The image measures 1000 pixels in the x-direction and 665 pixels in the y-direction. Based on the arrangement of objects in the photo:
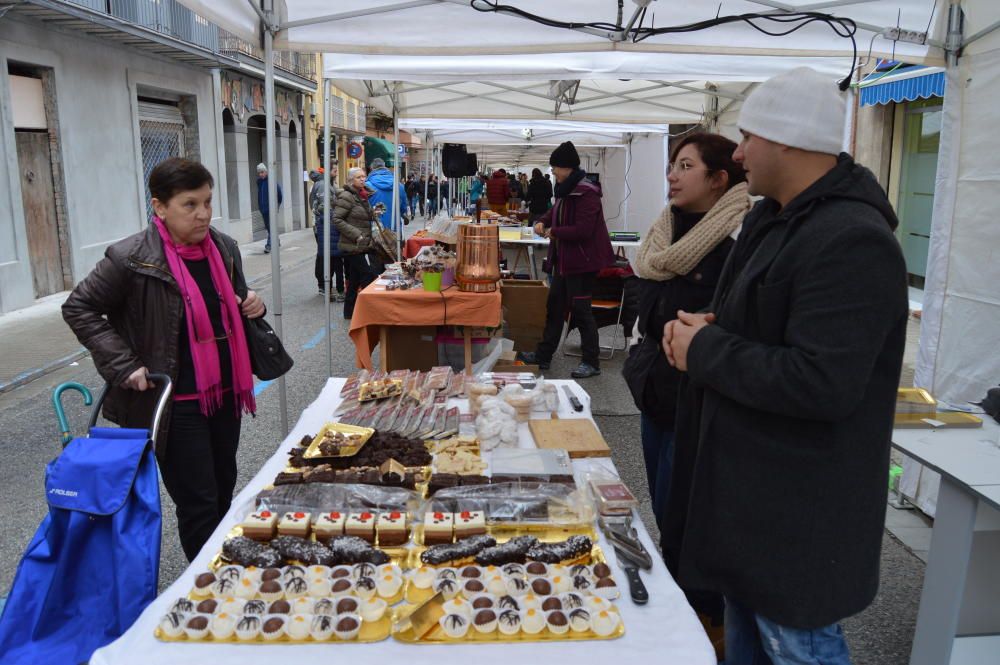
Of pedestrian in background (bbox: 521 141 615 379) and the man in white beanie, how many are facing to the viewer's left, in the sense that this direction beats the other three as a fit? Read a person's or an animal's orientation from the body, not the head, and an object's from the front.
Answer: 2

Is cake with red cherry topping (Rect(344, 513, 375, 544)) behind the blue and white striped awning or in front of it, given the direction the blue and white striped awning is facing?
in front

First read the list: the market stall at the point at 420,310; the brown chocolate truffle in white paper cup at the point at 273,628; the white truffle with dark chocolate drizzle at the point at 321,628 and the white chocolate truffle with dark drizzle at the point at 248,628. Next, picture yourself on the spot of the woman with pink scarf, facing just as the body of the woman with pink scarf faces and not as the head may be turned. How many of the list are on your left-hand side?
1

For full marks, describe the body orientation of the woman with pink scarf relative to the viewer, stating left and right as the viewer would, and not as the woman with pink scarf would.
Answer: facing the viewer and to the right of the viewer

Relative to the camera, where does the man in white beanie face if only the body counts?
to the viewer's left

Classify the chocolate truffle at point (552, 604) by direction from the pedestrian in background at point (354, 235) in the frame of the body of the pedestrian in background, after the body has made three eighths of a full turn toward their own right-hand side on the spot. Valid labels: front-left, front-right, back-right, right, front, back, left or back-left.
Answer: left

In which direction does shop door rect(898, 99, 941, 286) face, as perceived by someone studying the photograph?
facing the viewer and to the left of the viewer

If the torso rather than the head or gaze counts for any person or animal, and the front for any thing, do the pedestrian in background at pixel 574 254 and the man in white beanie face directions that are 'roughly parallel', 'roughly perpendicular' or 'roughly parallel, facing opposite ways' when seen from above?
roughly parallel

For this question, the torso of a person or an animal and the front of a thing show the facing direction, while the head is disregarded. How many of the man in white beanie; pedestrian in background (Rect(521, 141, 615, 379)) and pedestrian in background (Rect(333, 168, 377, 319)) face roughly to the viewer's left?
2

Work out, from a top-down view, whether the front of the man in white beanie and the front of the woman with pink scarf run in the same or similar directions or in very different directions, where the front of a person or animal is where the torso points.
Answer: very different directions

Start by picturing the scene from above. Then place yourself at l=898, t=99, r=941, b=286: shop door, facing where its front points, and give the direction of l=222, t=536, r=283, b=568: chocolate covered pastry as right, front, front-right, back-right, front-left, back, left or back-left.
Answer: front-left

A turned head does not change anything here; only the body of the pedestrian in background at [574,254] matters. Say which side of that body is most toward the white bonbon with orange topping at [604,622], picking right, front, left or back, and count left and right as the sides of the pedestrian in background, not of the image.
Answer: left

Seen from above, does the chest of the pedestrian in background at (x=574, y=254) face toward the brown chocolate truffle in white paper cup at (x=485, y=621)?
no

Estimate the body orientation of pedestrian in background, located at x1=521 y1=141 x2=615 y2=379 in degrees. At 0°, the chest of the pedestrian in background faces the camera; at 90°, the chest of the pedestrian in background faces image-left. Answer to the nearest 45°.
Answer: approximately 90°

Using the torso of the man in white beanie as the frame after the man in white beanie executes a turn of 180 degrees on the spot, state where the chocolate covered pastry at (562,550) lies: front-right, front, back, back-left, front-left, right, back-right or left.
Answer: back

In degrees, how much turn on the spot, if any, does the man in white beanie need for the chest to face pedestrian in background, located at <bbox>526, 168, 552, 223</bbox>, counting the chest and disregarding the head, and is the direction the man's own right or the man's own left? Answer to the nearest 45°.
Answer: approximately 90° to the man's own right

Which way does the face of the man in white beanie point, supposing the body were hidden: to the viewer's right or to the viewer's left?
to the viewer's left

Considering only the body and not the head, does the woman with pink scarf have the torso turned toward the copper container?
no

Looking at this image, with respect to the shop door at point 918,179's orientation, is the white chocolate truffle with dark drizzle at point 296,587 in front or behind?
in front

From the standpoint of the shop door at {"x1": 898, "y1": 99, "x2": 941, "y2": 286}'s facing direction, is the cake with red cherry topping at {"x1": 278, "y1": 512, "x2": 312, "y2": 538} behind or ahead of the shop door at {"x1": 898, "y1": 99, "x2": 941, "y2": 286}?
ahead
